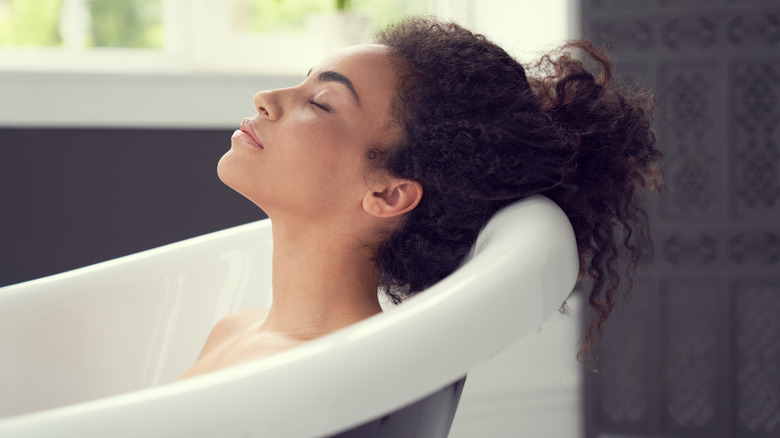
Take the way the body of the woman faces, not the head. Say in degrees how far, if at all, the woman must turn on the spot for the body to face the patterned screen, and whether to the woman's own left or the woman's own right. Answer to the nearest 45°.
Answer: approximately 135° to the woman's own right

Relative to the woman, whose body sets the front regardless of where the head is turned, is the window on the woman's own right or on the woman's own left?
on the woman's own right

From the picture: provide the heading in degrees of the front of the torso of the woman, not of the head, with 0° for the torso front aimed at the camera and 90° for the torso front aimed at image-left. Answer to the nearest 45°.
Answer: approximately 90°

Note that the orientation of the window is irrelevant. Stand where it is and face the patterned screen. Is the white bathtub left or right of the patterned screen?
right

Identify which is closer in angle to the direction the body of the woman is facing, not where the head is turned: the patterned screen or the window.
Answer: the window
